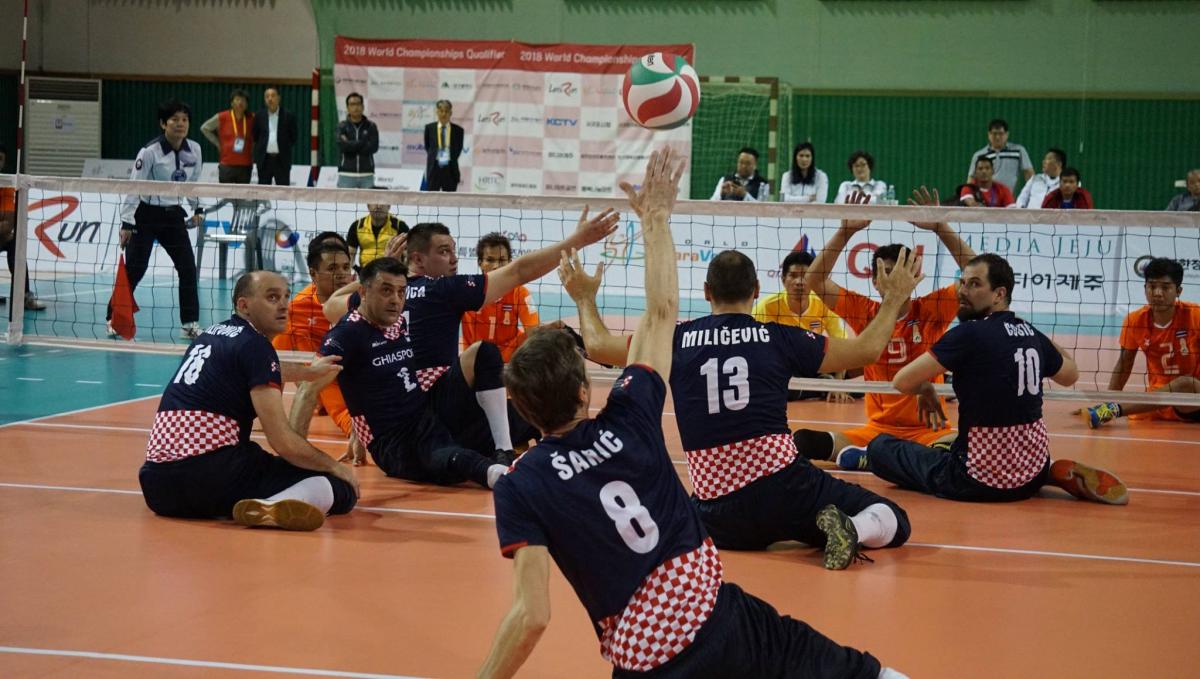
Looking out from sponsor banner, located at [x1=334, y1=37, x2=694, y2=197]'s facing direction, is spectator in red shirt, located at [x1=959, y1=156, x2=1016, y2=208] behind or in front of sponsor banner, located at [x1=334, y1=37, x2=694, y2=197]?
in front

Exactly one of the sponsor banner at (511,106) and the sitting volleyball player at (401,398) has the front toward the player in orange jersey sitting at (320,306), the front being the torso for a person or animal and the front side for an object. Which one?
the sponsor banner

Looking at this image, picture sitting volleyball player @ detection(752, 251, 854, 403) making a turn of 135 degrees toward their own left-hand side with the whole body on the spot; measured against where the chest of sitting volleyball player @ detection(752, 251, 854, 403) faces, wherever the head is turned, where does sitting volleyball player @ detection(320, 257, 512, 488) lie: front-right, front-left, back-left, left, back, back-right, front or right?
back

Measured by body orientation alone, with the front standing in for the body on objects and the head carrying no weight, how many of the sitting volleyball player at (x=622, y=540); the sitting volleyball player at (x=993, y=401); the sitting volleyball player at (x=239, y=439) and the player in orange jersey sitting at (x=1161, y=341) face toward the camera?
1

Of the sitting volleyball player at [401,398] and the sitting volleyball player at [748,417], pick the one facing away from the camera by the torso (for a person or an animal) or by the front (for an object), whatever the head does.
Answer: the sitting volleyball player at [748,417]

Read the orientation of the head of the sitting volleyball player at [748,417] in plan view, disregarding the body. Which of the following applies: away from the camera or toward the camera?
away from the camera

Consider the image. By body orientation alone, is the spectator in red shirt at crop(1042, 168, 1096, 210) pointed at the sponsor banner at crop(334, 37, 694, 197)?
no

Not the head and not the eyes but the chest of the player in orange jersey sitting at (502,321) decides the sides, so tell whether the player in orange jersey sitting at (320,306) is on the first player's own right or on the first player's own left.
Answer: on the first player's own right

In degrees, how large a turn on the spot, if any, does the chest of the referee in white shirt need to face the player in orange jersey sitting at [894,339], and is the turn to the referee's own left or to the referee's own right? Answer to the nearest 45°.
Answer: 0° — they already face them

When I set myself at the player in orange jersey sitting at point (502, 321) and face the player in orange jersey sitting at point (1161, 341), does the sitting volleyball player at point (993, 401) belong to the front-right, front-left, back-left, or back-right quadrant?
front-right

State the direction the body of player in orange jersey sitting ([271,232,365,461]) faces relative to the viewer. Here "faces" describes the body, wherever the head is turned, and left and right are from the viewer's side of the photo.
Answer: facing the viewer and to the right of the viewer

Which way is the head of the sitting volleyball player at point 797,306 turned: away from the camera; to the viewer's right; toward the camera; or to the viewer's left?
toward the camera

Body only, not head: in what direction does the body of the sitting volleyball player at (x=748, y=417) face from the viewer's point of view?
away from the camera

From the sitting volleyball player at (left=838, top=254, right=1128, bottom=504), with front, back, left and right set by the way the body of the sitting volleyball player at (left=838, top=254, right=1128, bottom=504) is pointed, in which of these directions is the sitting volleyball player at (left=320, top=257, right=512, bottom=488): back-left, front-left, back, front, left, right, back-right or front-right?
front-left

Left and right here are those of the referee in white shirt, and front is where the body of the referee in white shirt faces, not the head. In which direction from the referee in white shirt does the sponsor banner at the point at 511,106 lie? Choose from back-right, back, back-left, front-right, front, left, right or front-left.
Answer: left

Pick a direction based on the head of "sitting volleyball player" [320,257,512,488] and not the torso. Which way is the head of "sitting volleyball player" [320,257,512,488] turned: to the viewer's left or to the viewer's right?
to the viewer's right

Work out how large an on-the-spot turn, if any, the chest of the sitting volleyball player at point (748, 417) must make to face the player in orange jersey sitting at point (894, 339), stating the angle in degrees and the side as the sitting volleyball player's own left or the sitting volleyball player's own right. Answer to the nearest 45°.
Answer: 0° — they already face them

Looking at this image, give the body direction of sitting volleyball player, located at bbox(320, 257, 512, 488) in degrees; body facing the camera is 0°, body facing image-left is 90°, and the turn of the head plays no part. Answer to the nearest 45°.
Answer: approximately 315°

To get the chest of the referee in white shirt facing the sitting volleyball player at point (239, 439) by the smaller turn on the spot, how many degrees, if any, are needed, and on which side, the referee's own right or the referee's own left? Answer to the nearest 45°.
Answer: approximately 45° to the referee's own right

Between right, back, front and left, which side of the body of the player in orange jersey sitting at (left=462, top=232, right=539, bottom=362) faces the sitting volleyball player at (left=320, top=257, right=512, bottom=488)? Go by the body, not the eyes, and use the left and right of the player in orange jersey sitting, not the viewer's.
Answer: front

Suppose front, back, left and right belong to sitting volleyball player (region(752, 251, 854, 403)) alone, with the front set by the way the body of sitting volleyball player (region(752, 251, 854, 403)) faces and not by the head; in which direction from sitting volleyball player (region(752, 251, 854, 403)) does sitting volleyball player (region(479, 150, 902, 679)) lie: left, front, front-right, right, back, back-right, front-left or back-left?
front
